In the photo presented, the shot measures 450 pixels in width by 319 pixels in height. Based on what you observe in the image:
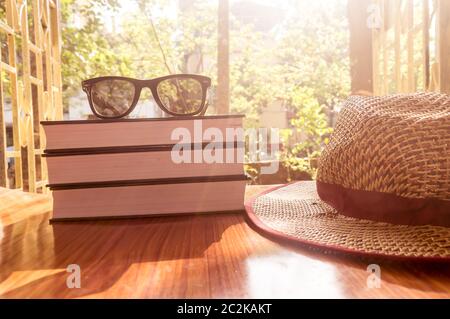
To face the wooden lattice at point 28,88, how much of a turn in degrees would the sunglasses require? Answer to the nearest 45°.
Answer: approximately 135° to its right

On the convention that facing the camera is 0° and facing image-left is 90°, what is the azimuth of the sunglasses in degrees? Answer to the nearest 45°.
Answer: approximately 0°

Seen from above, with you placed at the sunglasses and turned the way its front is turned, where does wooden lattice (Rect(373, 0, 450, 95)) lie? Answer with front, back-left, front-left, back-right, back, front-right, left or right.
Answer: back-left
